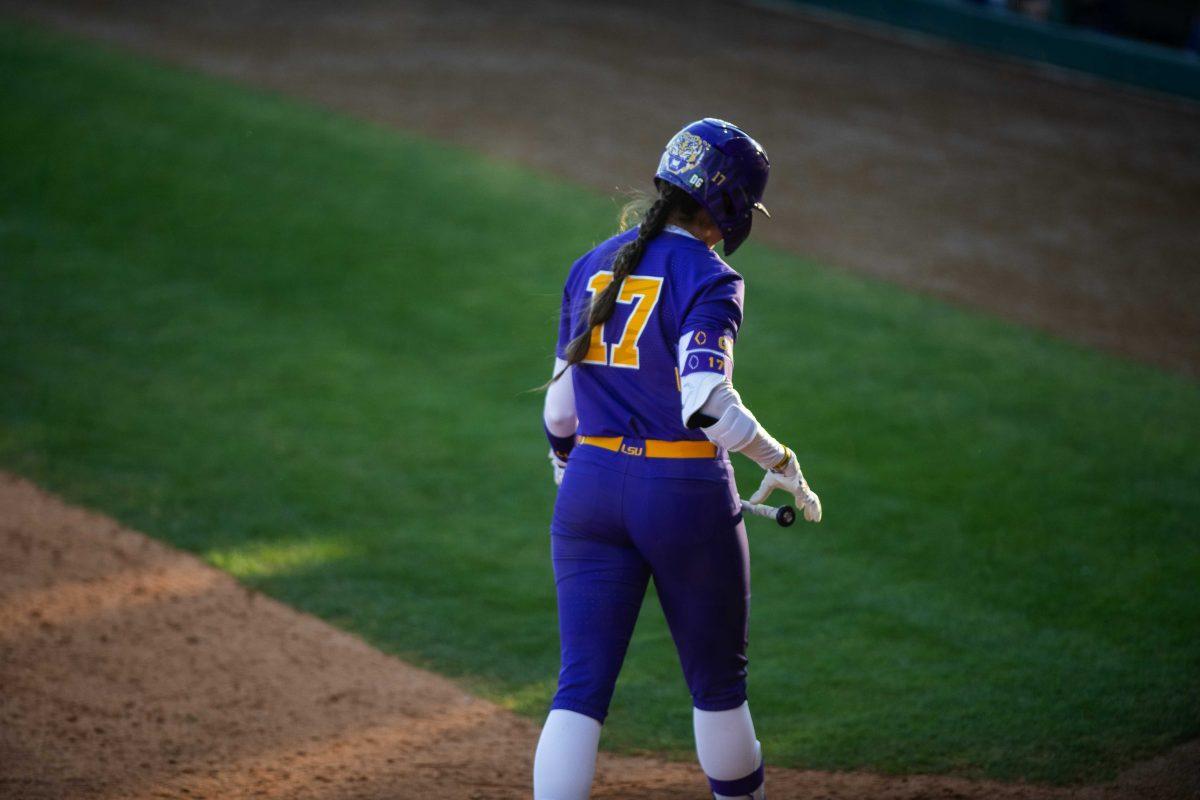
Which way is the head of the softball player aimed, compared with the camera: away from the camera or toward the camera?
away from the camera

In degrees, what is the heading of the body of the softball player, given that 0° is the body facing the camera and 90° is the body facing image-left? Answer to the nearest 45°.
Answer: approximately 225°
